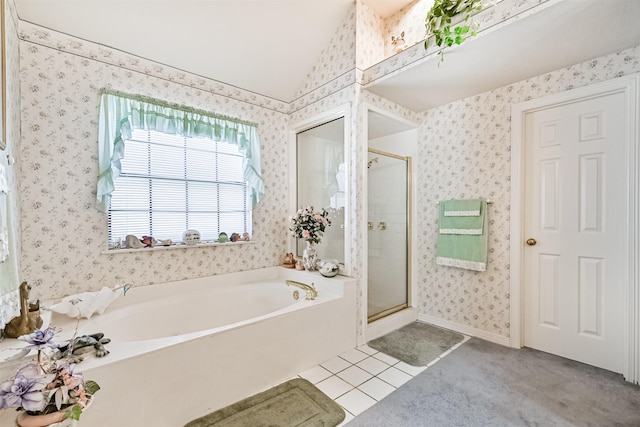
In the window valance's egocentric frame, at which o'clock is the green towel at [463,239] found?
The green towel is roughly at 11 o'clock from the window valance.

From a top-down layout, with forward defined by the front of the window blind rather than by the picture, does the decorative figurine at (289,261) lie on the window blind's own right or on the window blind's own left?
on the window blind's own left

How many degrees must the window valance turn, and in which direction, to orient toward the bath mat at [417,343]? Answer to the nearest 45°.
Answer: approximately 45° to its left

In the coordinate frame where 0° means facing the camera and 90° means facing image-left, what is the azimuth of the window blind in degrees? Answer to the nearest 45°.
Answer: approximately 315°

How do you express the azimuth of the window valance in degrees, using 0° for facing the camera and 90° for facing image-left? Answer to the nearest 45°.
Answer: approximately 315°

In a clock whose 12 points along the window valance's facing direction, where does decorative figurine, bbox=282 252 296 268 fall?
The decorative figurine is roughly at 10 o'clock from the window valance.

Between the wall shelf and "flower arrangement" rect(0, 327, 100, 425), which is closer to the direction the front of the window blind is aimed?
the flower arrangement
